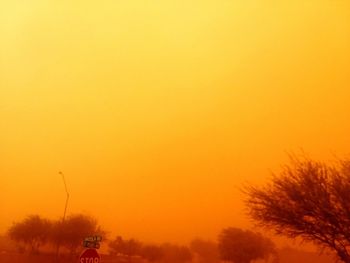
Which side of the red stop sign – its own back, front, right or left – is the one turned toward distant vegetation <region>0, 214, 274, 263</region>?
back

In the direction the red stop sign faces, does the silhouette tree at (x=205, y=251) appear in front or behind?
behind

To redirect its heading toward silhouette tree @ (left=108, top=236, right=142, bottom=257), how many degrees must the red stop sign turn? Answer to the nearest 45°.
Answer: approximately 180°

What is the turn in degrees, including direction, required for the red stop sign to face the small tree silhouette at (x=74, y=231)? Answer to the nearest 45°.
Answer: approximately 180°

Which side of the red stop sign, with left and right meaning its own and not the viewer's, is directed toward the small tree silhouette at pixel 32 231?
back

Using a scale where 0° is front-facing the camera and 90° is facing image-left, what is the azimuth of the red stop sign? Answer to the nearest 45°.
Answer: approximately 0°

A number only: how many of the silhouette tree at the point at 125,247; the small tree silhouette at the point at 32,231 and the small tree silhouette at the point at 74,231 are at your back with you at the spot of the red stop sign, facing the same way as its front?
3
